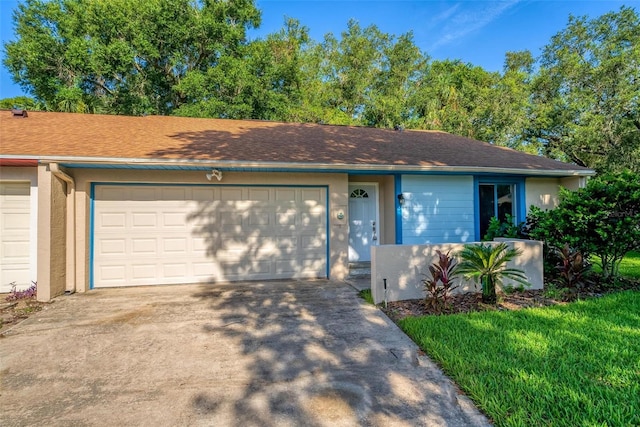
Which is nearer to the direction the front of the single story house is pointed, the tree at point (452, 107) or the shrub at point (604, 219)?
the shrub

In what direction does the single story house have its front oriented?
toward the camera

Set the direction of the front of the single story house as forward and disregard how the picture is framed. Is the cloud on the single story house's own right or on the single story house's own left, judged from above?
on the single story house's own left

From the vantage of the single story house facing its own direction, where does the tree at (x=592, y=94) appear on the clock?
The tree is roughly at 8 o'clock from the single story house.

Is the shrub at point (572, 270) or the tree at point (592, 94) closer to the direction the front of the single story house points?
the shrub

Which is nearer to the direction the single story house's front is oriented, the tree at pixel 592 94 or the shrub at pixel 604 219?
the shrub

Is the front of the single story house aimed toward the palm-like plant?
no

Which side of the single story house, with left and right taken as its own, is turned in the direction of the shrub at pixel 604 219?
left

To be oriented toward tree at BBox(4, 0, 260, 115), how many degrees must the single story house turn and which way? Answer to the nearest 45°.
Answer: approximately 135° to its right

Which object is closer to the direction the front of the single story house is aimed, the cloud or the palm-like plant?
the palm-like plant

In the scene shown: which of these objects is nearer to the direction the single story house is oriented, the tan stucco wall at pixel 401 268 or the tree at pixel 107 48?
the tan stucco wall

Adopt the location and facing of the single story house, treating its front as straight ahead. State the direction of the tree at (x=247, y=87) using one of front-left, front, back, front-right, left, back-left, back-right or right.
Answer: back

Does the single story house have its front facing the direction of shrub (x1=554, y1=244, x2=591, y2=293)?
no
